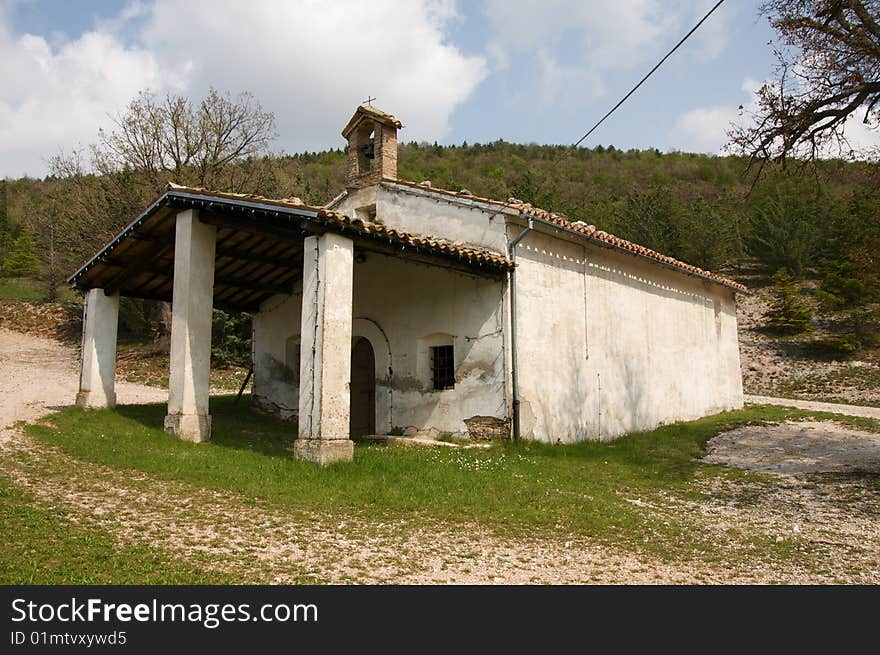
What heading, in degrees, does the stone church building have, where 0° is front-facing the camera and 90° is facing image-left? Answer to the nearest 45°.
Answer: approximately 45°

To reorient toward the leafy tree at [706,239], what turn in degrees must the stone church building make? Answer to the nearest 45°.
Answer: approximately 180°

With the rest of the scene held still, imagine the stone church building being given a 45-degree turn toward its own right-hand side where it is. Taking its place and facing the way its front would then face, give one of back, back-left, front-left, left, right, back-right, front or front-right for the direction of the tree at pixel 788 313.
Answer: back-right

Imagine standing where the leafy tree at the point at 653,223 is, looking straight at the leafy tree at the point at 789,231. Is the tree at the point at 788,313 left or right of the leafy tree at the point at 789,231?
right

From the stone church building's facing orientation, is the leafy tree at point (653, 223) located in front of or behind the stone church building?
behind

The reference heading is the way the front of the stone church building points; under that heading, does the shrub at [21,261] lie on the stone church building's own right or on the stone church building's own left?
on the stone church building's own right

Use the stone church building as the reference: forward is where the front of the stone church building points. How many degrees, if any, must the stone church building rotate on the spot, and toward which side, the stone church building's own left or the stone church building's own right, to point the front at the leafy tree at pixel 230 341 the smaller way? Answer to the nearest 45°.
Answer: approximately 90° to the stone church building's own right

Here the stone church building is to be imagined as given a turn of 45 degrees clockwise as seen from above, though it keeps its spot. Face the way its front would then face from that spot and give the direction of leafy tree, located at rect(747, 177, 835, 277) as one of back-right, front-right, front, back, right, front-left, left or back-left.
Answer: back-right
